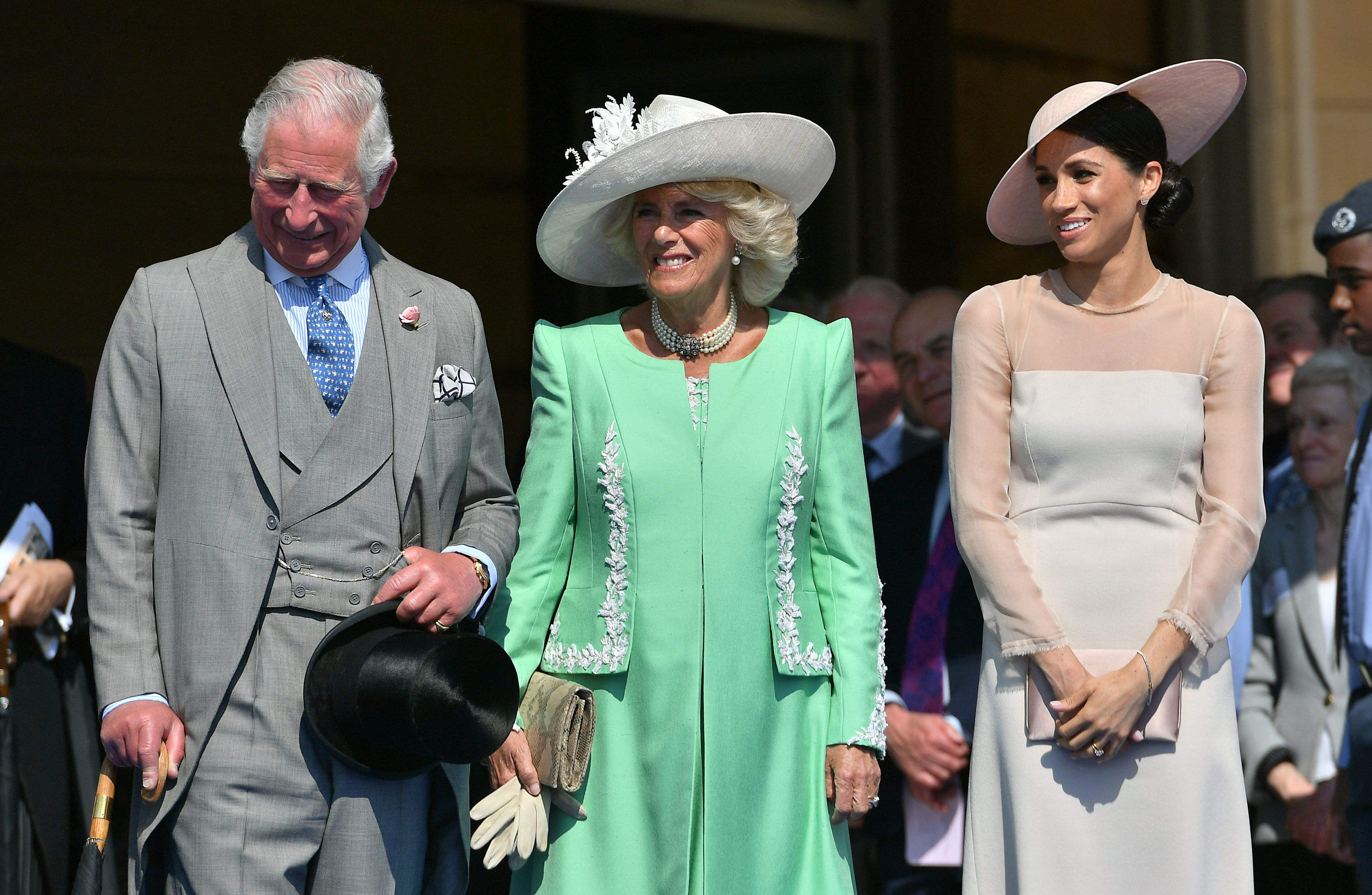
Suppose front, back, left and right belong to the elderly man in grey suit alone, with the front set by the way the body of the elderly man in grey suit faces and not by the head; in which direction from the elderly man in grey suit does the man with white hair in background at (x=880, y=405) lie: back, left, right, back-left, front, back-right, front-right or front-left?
back-left

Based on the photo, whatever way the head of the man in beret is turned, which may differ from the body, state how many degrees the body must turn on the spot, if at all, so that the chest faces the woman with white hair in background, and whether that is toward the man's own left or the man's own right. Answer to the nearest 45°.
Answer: approximately 135° to the man's own right

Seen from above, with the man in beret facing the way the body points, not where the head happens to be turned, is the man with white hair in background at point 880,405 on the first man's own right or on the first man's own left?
on the first man's own right

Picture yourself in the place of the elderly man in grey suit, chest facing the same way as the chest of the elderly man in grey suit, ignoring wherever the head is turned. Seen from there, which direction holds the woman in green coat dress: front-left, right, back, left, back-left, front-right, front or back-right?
left

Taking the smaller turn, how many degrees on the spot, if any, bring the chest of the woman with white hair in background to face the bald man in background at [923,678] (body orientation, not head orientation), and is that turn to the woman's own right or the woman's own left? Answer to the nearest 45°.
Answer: approximately 45° to the woman's own right

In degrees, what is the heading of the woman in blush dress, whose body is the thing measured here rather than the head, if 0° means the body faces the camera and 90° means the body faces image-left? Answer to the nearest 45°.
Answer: approximately 0°

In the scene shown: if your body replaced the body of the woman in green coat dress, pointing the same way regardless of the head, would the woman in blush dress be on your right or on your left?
on your left

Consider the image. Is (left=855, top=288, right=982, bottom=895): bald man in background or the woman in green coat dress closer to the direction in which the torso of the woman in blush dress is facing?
the woman in green coat dress

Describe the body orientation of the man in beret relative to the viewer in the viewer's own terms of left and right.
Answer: facing the viewer and to the left of the viewer
